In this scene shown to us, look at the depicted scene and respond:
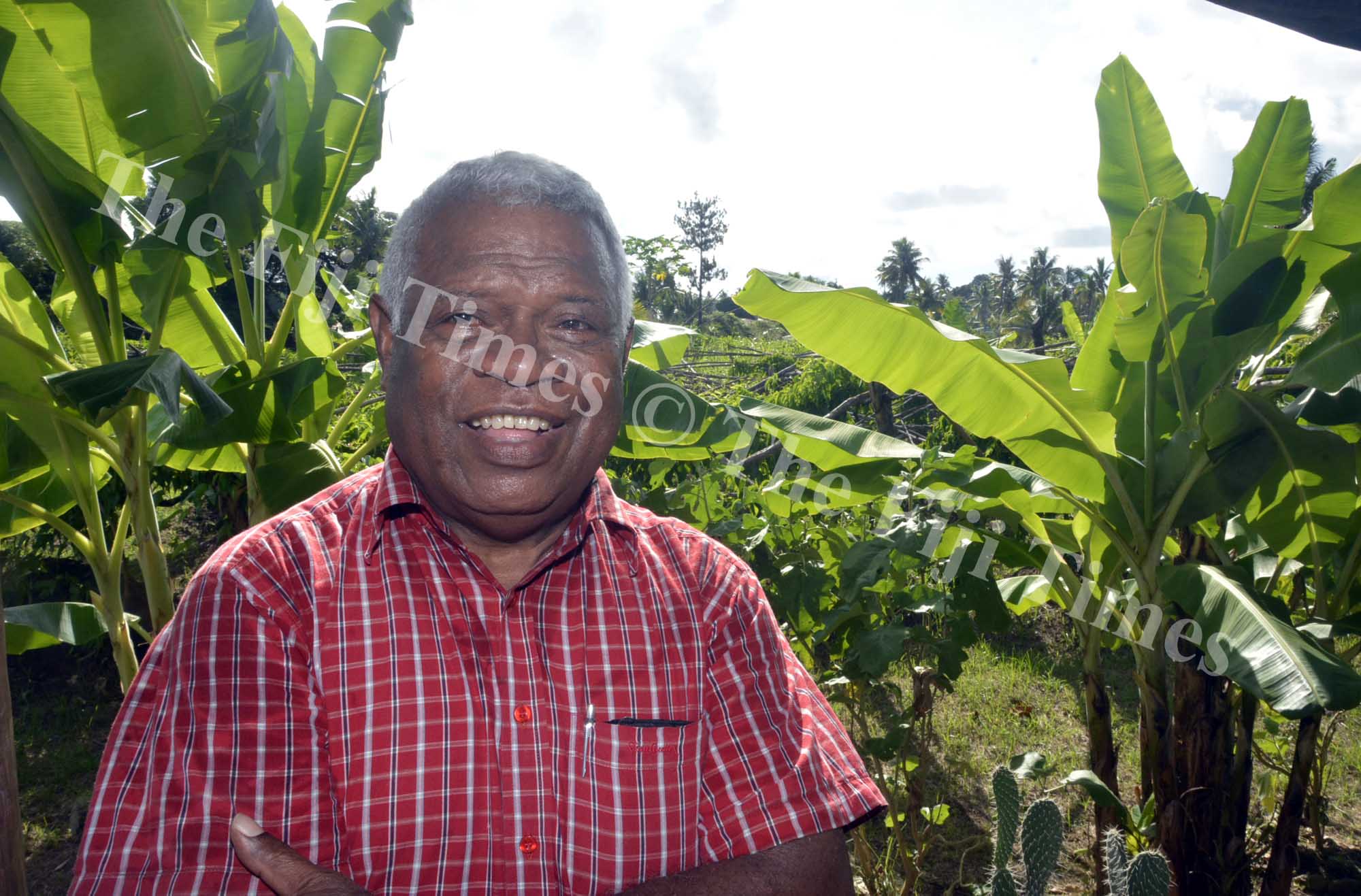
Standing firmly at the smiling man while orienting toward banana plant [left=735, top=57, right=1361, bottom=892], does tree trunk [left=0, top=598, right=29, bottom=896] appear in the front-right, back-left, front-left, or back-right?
back-left

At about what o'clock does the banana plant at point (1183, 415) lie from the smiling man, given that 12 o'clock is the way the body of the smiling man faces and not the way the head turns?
The banana plant is roughly at 8 o'clock from the smiling man.

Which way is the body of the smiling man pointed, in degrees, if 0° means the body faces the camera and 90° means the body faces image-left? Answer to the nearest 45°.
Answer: approximately 0°

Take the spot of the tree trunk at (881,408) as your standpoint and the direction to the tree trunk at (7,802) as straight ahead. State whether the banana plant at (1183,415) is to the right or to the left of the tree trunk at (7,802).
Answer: left

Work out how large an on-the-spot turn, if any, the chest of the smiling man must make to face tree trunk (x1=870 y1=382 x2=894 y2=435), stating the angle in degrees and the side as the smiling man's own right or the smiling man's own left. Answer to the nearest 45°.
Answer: approximately 135° to the smiling man's own left

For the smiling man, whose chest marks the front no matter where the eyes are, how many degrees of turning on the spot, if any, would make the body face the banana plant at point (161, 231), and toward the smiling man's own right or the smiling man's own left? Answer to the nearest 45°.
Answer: approximately 135° to the smiling man's own right

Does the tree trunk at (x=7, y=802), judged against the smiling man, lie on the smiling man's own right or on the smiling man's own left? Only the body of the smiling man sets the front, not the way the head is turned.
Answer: on the smiling man's own right
